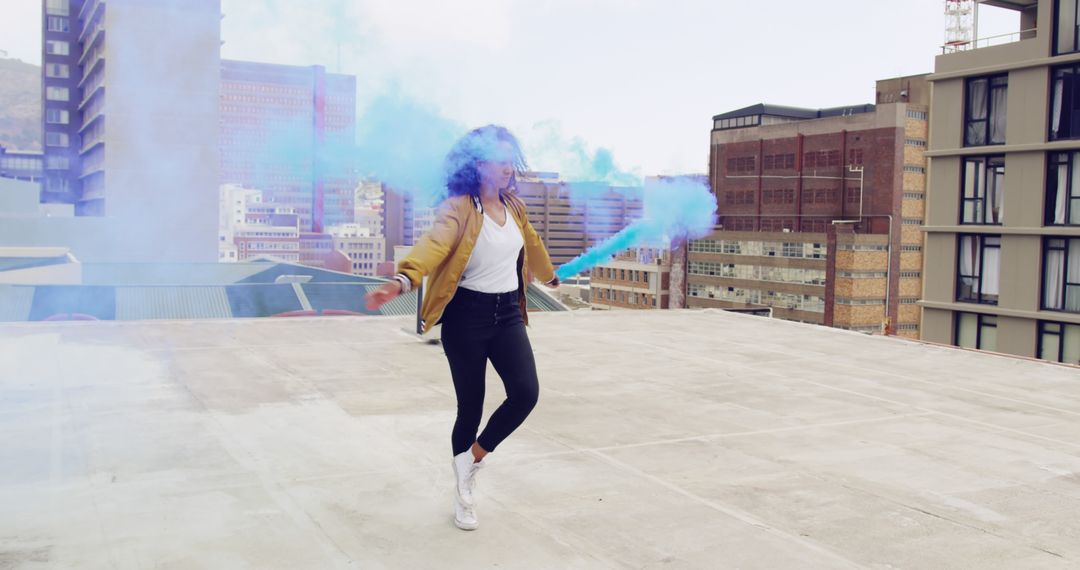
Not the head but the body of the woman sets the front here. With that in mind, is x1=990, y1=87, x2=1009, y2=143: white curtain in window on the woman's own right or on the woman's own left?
on the woman's own left

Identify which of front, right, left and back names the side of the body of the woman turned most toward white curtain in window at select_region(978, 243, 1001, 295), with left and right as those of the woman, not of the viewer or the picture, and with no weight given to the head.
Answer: left

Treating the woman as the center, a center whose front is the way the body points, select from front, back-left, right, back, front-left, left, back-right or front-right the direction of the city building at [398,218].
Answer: back-left

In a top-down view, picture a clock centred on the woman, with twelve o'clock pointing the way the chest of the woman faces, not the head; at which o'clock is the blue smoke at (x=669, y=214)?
The blue smoke is roughly at 8 o'clock from the woman.

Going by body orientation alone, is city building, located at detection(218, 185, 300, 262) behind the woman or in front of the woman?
behind

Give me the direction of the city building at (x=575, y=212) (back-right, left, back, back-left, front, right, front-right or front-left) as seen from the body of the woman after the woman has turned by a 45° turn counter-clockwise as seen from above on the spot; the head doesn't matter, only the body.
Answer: left

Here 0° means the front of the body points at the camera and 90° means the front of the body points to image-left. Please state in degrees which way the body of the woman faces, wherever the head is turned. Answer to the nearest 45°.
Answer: approximately 315°

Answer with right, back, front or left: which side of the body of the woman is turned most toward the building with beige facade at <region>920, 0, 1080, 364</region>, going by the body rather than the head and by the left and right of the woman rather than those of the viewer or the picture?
left

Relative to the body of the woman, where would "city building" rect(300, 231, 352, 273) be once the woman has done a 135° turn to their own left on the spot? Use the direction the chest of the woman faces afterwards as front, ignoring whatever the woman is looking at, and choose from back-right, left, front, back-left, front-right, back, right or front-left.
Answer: front
